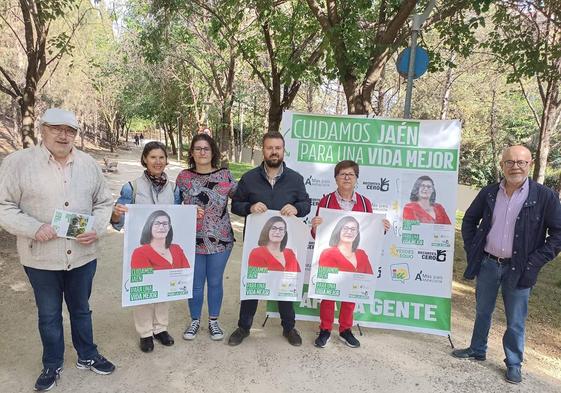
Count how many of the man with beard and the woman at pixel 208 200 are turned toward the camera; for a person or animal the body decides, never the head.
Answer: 2

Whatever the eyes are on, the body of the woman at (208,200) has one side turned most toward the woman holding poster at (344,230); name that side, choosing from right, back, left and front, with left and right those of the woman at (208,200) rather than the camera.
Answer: left

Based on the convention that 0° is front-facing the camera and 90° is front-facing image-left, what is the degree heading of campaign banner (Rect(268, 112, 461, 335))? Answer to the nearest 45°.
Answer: approximately 0°

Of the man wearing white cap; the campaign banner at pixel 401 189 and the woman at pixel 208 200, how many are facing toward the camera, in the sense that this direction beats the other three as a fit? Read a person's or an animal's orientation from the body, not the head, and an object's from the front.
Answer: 3

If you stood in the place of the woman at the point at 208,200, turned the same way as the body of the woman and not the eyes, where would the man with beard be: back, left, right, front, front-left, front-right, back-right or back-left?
left

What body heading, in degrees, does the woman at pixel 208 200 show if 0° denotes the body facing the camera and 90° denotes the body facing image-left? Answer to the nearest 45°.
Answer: approximately 0°

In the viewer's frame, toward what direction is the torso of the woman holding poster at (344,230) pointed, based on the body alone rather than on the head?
toward the camera

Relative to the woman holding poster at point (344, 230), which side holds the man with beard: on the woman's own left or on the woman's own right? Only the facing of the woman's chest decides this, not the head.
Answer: on the woman's own right

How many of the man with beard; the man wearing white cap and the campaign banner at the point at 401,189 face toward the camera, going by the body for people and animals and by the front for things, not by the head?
3

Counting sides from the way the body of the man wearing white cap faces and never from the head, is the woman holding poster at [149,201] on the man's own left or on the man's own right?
on the man's own left

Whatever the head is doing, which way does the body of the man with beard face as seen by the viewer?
toward the camera
